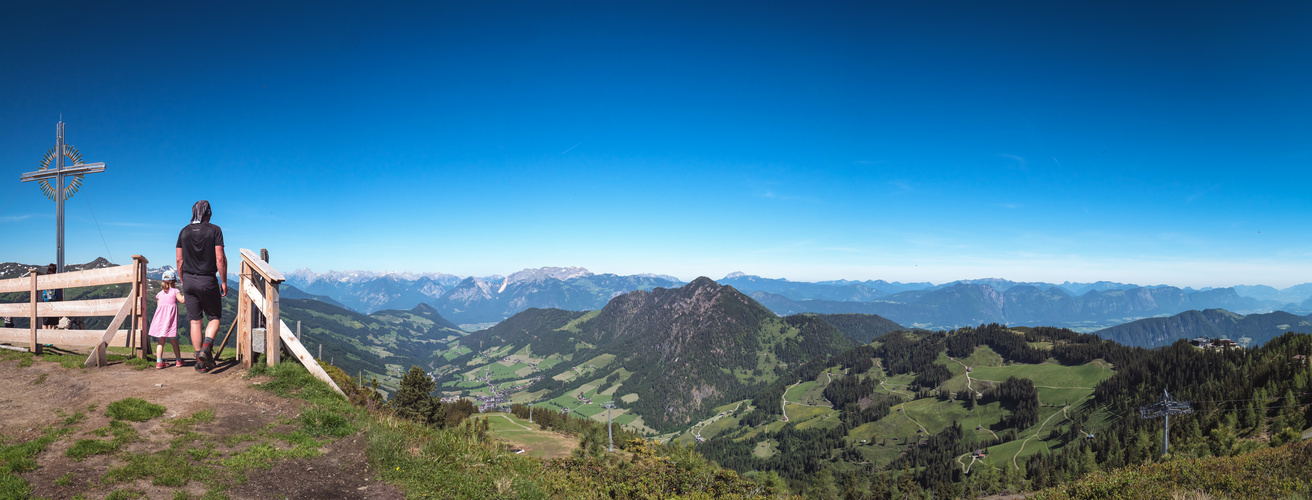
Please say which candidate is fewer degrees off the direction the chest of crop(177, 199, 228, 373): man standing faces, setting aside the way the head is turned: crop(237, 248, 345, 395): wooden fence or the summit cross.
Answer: the summit cross

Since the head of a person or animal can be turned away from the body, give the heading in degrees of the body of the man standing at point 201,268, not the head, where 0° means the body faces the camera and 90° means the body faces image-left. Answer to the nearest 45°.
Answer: approximately 180°

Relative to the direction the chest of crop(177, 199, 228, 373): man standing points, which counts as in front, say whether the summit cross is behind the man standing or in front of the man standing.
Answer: in front

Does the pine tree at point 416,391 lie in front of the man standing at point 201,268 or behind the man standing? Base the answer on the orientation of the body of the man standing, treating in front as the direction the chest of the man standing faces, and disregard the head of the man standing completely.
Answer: in front

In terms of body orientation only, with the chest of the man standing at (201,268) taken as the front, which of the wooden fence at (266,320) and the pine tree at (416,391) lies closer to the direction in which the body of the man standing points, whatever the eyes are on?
the pine tree
